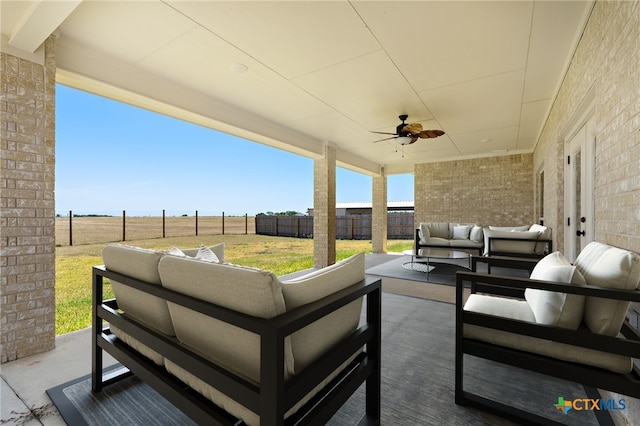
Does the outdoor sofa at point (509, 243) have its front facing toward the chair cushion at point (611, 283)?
yes

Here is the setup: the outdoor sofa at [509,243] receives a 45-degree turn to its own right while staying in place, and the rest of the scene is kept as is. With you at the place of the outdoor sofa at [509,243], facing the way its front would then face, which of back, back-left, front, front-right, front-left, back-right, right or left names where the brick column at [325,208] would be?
front-right

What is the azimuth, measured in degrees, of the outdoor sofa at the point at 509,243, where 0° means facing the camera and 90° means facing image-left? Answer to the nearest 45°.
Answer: approximately 0°

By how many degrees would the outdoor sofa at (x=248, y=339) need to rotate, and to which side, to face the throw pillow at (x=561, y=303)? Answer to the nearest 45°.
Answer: approximately 45° to its right

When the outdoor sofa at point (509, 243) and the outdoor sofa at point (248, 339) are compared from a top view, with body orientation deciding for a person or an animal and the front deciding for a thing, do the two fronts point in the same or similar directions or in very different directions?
very different directions

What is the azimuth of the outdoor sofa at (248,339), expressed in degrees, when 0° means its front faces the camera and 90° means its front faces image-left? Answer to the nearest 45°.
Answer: approximately 225°

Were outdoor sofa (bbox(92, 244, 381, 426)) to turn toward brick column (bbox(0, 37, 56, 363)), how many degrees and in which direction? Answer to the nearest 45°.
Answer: approximately 90° to its left

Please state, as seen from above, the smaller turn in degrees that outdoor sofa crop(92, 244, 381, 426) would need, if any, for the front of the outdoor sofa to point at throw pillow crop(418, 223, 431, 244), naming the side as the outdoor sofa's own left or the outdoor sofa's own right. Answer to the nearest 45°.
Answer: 0° — it already faces it

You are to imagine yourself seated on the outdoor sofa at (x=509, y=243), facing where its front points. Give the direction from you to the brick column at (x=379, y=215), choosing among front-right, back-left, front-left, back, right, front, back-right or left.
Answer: back-right
